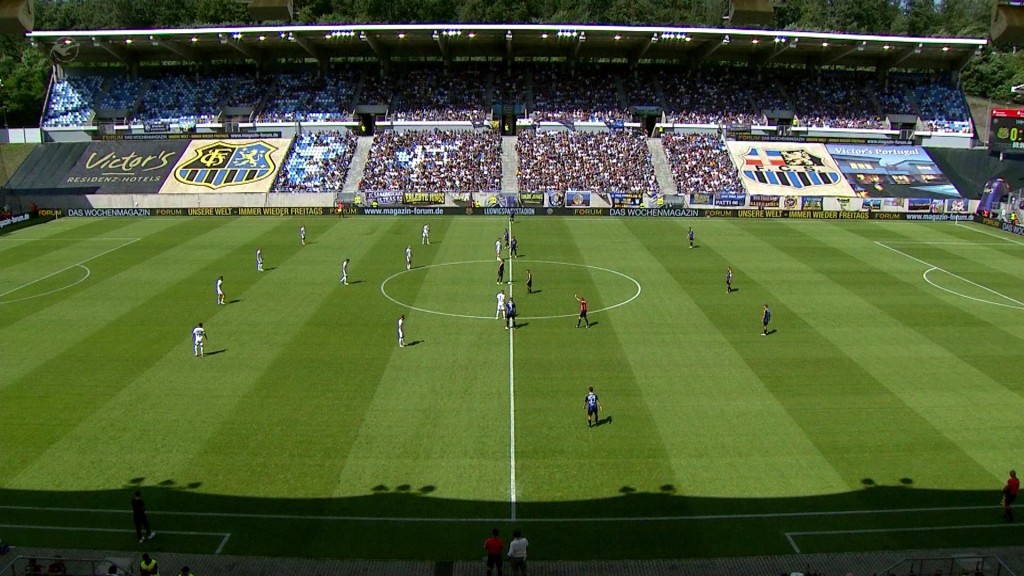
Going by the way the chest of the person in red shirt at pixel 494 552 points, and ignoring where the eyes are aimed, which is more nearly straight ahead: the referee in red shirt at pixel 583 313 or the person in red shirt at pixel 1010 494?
the referee in red shirt

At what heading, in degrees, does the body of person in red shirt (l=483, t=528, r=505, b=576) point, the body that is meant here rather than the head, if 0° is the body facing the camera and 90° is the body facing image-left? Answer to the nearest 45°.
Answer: approximately 180°

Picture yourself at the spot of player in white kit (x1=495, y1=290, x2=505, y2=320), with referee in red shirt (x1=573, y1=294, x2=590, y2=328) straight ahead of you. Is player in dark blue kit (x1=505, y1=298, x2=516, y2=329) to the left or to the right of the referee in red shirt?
right

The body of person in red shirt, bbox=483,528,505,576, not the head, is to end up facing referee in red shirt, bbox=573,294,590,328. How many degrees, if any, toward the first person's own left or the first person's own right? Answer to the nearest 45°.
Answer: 0° — they already face them

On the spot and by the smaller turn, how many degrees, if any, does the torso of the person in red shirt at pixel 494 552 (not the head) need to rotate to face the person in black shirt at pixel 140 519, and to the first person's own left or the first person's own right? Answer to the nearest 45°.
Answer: approximately 90° to the first person's own left

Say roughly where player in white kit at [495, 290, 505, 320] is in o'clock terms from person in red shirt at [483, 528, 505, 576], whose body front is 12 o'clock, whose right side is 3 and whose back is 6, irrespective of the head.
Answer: The player in white kit is roughly at 12 o'clock from the person in red shirt.

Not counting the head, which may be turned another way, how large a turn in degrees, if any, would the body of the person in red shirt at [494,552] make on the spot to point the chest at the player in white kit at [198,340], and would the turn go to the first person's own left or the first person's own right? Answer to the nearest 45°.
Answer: approximately 45° to the first person's own left

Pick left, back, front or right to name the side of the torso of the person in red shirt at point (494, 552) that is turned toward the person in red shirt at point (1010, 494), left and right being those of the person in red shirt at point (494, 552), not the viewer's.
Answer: right
